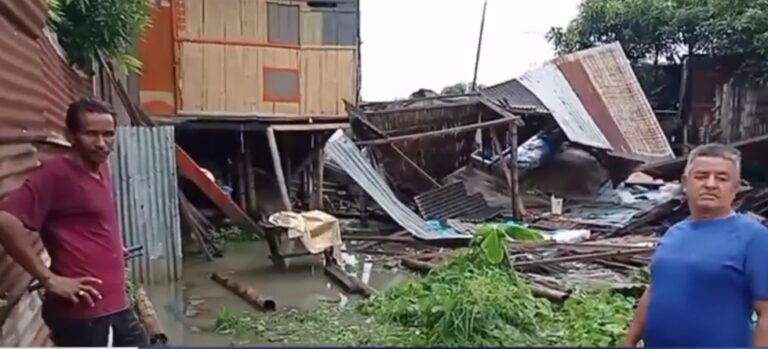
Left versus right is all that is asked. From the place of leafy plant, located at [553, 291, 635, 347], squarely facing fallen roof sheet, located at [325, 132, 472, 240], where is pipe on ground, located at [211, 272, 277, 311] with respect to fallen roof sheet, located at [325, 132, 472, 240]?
left

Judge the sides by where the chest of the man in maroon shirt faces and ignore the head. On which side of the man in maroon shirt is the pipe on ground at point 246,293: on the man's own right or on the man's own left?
on the man's own left

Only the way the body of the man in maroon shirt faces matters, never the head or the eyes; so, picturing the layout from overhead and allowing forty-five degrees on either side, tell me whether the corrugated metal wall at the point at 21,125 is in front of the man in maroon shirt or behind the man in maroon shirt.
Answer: behind

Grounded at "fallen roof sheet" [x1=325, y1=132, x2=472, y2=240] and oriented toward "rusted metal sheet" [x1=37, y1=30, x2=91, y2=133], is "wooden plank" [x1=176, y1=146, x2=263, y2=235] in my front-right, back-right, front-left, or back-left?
front-right

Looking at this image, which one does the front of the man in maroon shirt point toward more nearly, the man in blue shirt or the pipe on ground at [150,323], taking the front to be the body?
the man in blue shirt

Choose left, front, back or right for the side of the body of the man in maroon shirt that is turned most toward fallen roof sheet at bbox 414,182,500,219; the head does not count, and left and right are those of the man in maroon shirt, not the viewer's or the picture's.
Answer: left

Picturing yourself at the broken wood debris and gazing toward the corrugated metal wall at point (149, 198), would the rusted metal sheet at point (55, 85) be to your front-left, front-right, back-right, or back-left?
front-left

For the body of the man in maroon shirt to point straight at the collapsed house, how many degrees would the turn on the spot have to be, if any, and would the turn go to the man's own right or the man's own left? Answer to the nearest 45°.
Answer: approximately 90° to the man's own left

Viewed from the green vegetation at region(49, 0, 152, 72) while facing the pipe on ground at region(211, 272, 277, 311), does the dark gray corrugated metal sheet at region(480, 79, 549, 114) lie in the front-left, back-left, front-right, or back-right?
front-left

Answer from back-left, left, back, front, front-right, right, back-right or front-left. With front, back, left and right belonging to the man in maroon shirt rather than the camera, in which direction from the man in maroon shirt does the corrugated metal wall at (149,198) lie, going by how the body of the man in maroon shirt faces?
back-left

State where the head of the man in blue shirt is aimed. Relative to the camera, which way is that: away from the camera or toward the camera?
toward the camera

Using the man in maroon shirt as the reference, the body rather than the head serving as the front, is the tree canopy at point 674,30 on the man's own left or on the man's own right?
on the man's own left

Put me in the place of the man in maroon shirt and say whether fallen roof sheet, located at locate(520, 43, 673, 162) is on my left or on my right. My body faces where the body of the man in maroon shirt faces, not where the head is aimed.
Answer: on my left

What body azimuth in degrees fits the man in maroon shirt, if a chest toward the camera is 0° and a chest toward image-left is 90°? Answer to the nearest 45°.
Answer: approximately 315°

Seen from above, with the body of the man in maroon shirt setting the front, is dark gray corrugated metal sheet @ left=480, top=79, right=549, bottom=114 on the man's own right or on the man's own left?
on the man's own left
